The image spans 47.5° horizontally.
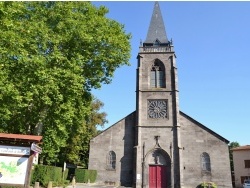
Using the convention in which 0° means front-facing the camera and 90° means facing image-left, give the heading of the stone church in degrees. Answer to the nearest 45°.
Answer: approximately 0°

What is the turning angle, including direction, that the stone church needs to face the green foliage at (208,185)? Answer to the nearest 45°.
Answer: approximately 90° to its left

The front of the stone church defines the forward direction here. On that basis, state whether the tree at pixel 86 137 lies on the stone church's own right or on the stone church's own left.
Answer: on the stone church's own right

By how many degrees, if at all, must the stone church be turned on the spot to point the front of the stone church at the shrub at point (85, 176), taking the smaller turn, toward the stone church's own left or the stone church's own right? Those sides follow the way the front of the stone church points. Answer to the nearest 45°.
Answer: approximately 90° to the stone church's own right

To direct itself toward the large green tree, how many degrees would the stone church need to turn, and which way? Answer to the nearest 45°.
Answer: approximately 45° to its right

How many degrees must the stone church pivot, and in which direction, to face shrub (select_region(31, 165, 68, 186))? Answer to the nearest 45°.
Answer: approximately 45° to its right
